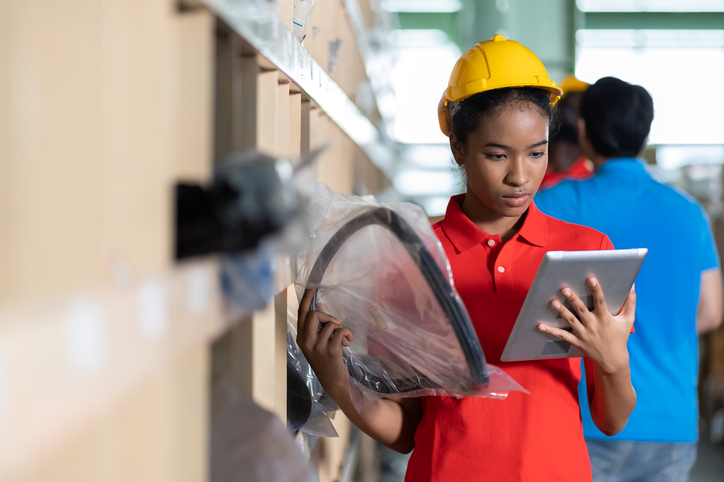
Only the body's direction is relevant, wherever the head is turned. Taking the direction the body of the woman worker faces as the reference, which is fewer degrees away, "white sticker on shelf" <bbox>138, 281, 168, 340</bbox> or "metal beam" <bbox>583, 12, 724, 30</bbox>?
the white sticker on shelf

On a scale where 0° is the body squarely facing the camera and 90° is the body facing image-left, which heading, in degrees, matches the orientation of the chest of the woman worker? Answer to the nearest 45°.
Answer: approximately 0°

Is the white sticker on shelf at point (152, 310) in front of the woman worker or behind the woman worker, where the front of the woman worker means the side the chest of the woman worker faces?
in front

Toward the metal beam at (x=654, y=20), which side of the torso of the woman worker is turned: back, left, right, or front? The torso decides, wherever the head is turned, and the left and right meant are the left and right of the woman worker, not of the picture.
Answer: back

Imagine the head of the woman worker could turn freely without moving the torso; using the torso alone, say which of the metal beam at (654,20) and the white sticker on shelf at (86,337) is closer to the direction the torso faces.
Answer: the white sticker on shelf
